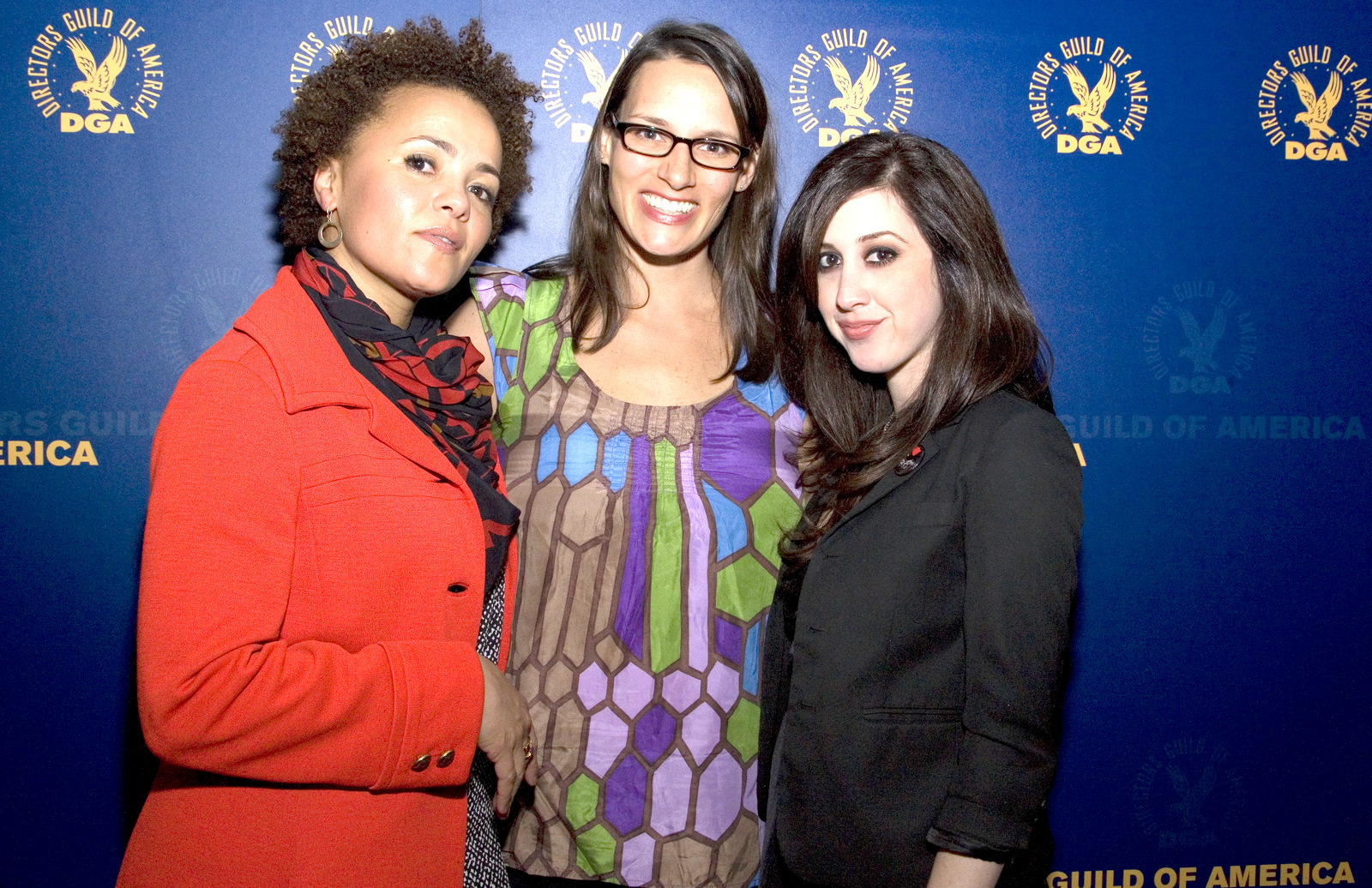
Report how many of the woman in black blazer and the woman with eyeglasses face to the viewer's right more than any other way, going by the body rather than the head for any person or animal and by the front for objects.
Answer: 0

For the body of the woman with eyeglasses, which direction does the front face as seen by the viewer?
toward the camera

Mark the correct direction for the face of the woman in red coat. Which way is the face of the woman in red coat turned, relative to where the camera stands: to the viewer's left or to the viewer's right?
to the viewer's right

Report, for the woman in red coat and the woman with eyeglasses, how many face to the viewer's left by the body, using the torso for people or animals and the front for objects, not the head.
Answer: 0

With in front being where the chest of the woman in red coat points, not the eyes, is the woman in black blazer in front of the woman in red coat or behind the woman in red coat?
in front

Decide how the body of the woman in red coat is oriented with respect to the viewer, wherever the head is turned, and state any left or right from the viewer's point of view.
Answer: facing the viewer and to the right of the viewer

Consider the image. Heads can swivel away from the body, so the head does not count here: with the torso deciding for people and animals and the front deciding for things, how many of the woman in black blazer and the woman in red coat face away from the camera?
0

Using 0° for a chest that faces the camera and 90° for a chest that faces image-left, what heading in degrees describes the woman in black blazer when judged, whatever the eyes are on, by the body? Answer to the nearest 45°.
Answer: approximately 45°

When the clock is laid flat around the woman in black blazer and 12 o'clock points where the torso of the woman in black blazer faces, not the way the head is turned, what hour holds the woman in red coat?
The woman in red coat is roughly at 1 o'clock from the woman in black blazer.
